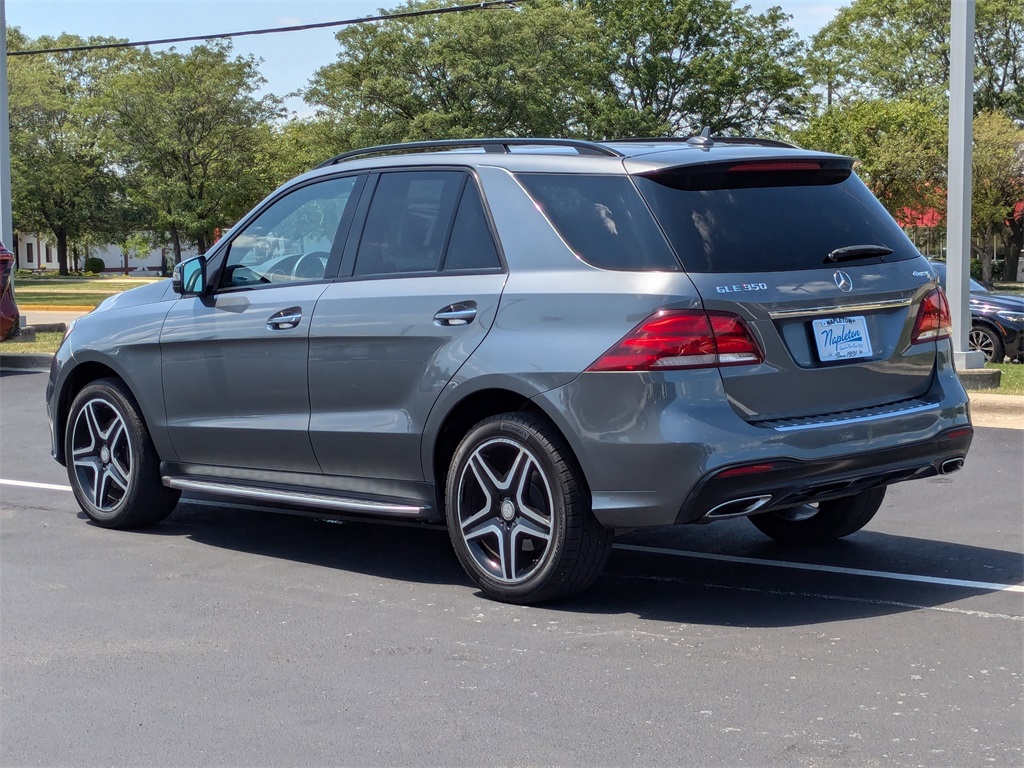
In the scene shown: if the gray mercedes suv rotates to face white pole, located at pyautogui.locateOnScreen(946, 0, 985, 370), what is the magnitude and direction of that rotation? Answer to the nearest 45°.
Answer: approximately 90° to its right

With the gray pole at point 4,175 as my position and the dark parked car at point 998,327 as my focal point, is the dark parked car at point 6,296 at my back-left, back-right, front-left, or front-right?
front-right

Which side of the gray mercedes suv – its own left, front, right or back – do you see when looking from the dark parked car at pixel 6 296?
front

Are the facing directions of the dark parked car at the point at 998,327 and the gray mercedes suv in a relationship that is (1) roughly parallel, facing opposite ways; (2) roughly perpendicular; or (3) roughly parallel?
roughly parallel, facing opposite ways

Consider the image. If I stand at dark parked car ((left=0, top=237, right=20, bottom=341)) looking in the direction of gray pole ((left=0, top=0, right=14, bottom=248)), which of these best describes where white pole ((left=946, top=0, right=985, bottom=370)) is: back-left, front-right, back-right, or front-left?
back-right

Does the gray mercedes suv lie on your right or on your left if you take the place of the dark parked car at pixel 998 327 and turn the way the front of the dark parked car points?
on your right

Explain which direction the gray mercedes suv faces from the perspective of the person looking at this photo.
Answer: facing away from the viewer and to the left of the viewer

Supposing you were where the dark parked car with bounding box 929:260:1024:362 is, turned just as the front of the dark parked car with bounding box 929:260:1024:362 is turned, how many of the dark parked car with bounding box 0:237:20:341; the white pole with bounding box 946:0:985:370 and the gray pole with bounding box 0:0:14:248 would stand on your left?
0
